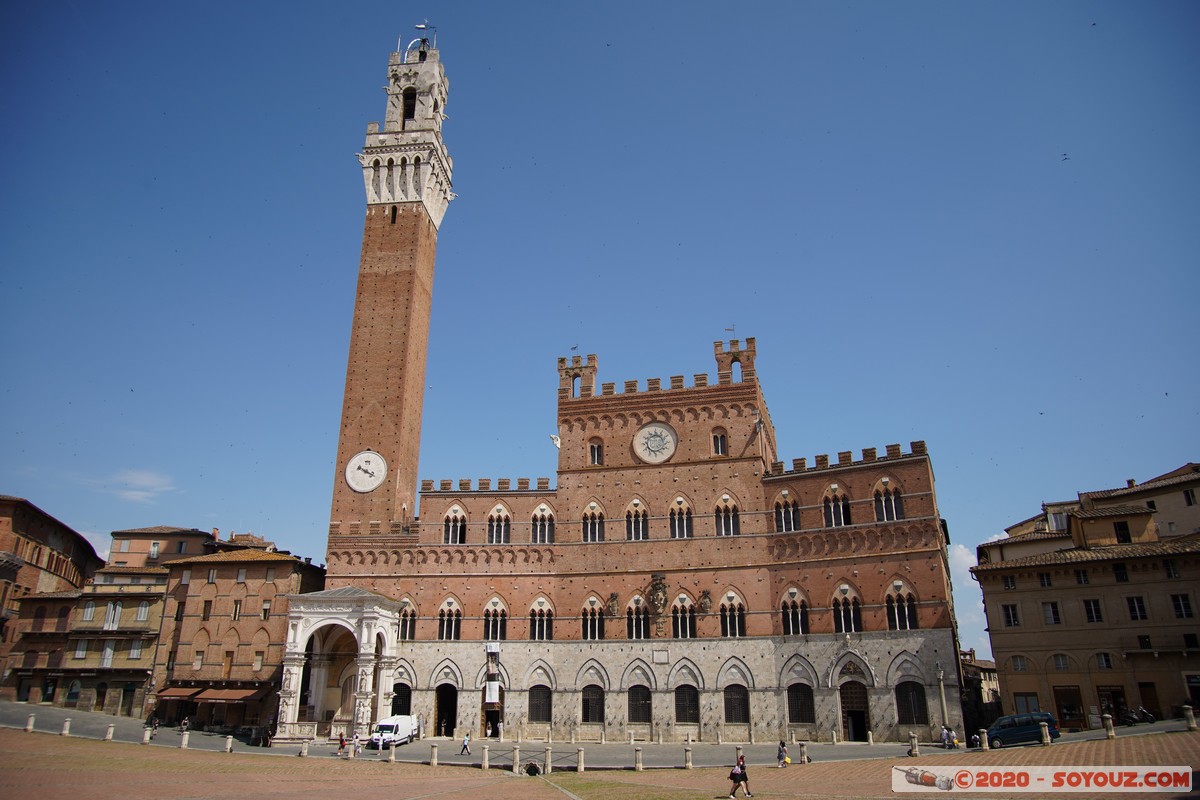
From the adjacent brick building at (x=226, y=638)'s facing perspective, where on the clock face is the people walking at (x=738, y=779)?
The people walking is roughly at 11 o'clock from the adjacent brick building.

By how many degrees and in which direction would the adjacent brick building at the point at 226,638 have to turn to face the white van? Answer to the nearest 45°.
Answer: approximately 45° to its left

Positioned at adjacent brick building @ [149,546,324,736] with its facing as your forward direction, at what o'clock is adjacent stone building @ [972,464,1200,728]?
adjacent stone building @ [972,464,1200,728] is roughly at 10 o'clock from adjacent brick building @ [149,546,324,736].

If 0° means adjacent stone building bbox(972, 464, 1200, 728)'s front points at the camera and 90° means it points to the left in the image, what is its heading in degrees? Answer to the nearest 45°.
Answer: approximately 0°

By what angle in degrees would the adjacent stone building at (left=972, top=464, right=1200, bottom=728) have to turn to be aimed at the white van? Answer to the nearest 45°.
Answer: approximately 45° to its right

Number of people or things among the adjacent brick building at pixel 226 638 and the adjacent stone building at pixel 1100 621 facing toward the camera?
2

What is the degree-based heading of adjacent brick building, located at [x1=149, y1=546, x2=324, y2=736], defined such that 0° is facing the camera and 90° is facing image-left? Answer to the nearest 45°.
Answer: approximately 0°
